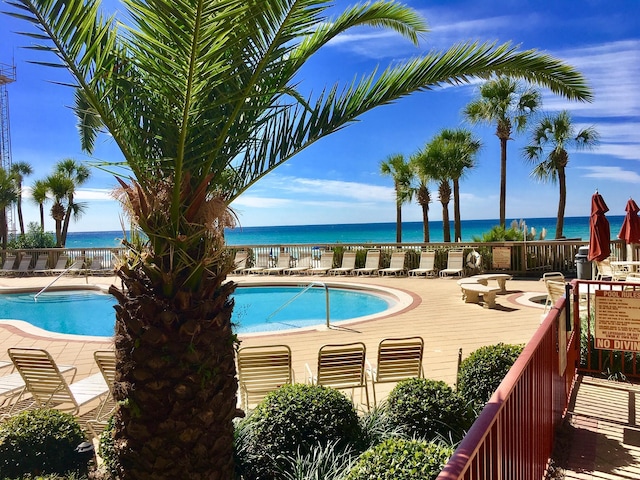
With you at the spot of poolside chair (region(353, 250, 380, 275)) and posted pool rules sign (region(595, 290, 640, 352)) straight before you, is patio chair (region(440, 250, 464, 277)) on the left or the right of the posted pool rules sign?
left

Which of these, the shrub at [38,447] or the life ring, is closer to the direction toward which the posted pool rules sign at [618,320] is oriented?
the shrub

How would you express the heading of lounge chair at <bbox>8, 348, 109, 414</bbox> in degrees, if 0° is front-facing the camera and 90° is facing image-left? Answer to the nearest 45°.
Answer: approximately 225°

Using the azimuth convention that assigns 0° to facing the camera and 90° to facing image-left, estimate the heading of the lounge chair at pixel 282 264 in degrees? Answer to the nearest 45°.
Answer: approximately 45°

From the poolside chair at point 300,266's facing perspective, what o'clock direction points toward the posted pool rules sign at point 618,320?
The posted pool rules sign is roughly at 10 o'clock from the poolside chair.

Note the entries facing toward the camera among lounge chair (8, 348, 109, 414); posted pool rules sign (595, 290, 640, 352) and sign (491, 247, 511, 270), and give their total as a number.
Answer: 2

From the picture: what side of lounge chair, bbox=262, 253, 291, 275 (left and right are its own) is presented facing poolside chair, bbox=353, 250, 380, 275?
left

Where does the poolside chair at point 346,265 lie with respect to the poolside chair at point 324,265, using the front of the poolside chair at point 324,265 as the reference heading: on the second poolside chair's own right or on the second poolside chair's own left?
on the second poolside chair's own left

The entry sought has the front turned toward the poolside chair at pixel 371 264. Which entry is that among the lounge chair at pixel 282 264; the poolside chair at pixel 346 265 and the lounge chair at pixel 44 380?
the lounge chair at pixel 44 380

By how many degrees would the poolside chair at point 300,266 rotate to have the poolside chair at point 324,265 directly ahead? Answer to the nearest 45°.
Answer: approximately 90° to its left

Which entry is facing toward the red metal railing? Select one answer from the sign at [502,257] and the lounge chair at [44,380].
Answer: the sign
